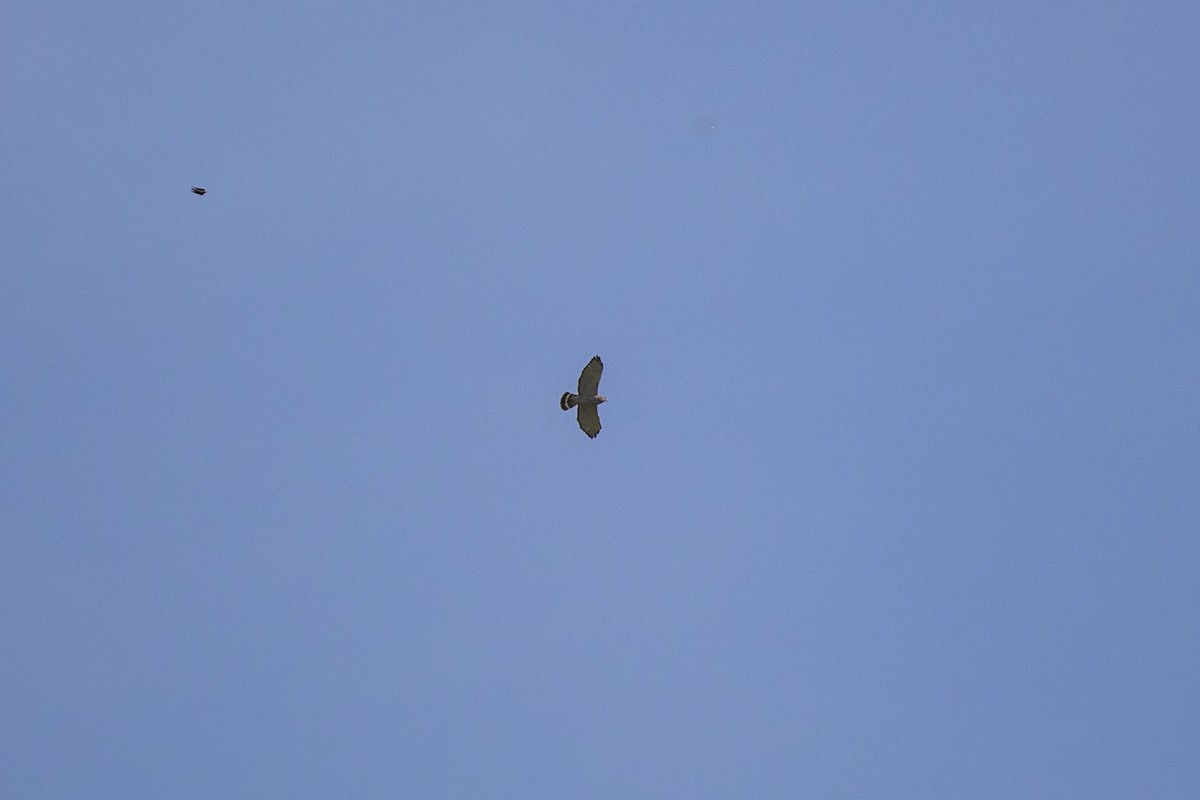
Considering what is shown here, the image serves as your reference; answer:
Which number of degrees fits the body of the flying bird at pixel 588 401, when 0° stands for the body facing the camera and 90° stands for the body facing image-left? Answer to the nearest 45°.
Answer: approximately 270°
